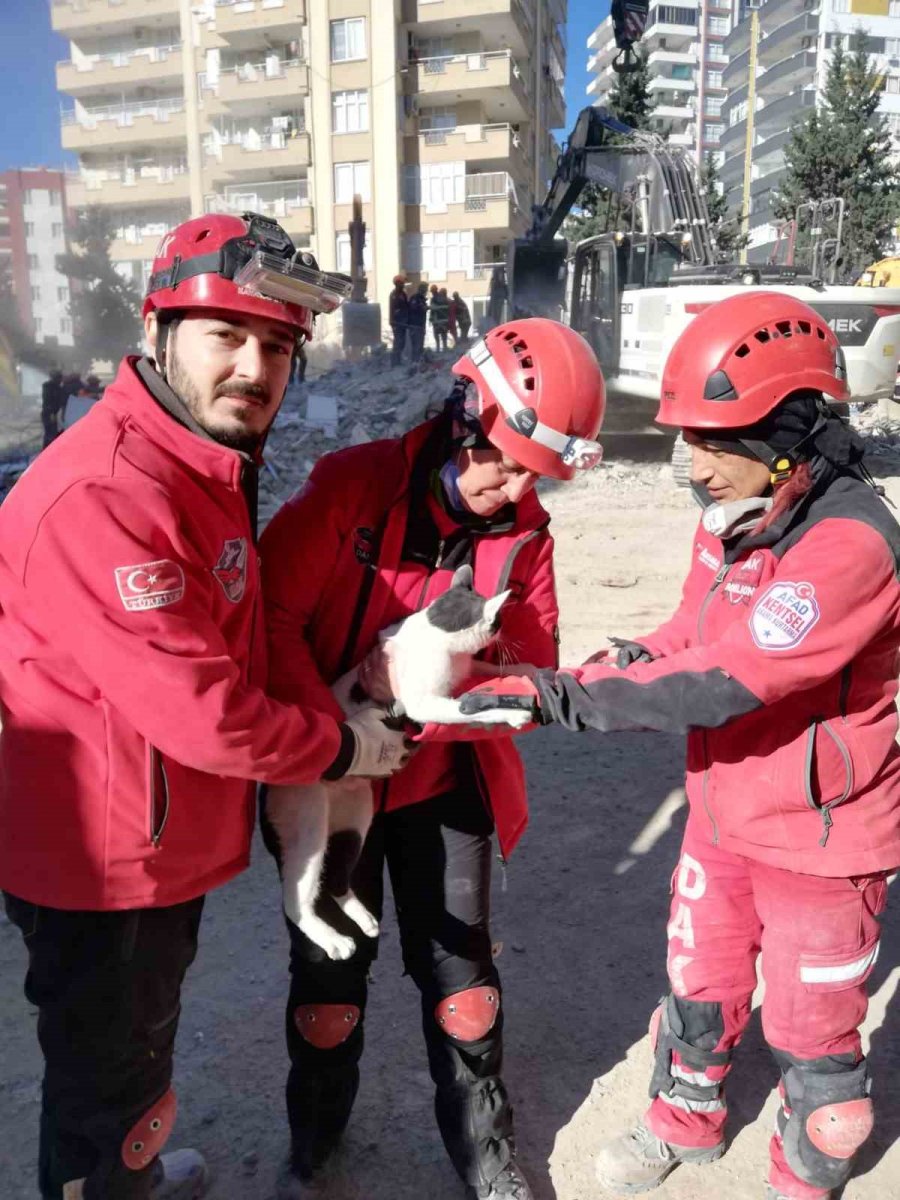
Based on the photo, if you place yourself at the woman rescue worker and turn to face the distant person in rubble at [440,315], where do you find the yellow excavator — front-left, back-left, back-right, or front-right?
front-right

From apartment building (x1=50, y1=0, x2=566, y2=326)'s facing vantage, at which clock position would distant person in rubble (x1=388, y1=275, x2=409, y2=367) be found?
The distant person in rubble is roughly at 12 o'clock from the apartment building.

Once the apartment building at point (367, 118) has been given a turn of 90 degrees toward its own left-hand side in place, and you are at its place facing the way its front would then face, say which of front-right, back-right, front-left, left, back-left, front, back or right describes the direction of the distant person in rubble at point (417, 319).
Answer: right

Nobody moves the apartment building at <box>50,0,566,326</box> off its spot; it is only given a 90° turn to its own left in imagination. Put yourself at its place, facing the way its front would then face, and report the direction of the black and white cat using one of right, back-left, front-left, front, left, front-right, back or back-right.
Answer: right

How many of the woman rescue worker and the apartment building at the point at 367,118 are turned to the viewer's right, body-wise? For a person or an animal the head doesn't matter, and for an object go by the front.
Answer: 0

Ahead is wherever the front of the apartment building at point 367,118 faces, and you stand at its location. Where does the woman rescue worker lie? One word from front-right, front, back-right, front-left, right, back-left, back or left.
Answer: front

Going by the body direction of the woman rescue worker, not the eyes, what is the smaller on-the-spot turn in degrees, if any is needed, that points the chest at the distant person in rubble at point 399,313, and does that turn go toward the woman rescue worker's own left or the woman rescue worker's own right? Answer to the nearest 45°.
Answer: approximately 135° to the woman rescue worker's own right

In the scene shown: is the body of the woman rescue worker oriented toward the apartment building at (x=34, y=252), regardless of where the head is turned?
no

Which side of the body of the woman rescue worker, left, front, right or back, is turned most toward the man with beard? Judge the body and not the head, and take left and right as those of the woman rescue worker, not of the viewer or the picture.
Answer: front

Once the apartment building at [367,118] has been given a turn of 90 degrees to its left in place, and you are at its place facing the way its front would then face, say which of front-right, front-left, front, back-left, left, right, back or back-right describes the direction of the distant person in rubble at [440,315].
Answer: right

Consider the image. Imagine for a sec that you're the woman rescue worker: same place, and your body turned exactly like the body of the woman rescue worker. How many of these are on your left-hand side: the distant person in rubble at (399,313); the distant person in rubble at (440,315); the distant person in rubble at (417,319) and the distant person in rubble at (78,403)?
0

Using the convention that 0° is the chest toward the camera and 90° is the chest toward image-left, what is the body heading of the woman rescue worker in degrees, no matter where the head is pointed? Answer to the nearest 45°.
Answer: approximately 45°

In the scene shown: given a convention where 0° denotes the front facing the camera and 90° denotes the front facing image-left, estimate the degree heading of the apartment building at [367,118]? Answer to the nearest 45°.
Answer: approximately 0°

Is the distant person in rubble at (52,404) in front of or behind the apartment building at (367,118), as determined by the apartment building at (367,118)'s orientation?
in front

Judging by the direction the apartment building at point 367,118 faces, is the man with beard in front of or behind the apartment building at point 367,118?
in front
